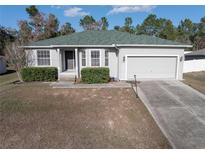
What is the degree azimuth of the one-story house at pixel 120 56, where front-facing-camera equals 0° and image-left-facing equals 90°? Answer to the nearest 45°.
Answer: approximately 0°

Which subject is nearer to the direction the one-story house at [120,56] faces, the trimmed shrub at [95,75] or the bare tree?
the trimmed shrub

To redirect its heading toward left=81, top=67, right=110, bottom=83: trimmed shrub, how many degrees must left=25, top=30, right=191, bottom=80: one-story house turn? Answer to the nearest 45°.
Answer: approximately 45° to its right

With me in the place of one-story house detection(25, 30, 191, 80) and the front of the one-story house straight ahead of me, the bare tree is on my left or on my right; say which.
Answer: on my right
